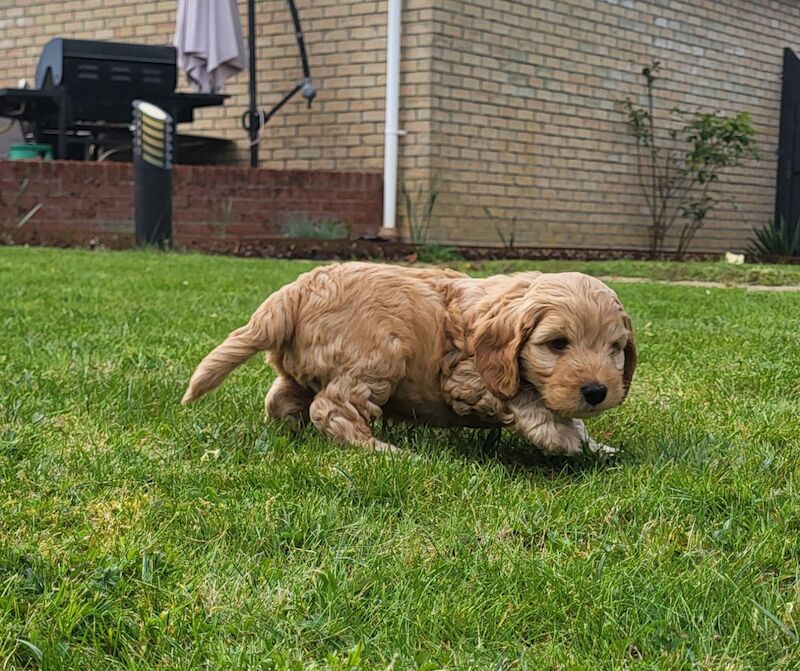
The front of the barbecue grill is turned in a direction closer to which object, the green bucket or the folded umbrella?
the green bucket

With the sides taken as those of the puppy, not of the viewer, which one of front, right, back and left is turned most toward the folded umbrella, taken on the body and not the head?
left

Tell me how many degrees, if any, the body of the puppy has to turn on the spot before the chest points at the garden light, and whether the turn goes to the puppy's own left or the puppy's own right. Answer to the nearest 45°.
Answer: approximately 90° to the puppy's own left

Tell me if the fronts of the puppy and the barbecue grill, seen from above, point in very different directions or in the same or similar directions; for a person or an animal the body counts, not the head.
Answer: very different directions

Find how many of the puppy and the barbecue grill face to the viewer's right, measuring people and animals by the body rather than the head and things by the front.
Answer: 1

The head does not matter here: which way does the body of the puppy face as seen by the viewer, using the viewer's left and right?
facing to the right of the viewer

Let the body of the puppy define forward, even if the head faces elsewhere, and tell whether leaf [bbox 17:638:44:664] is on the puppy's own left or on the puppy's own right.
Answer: on the puppy's own right

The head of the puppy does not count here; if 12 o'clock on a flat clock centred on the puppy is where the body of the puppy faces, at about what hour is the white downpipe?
The white downpipe is roughly at 9 o'clock from the puppy.

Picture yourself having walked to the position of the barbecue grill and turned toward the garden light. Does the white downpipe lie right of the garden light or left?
left

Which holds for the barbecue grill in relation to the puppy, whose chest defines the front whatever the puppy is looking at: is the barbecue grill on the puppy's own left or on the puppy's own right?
on the puppy's own left

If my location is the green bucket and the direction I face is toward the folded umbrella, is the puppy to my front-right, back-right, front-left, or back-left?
front-right

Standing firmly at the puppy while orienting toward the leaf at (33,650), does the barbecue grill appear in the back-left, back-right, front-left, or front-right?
back-right

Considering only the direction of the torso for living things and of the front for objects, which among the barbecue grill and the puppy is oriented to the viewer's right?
the puppy
